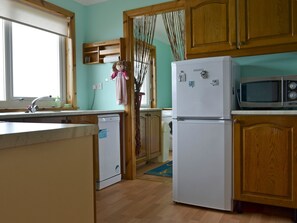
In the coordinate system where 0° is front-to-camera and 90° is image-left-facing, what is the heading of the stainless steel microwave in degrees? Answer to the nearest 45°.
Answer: approximately 0°

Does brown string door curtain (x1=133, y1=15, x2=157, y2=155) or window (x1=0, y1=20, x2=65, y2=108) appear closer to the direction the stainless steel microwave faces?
the window

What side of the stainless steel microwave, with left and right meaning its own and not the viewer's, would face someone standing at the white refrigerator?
right

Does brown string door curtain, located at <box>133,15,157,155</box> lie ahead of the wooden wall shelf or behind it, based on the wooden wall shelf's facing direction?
behind

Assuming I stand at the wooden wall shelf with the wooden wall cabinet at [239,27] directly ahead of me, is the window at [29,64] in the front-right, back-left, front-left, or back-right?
back-right
